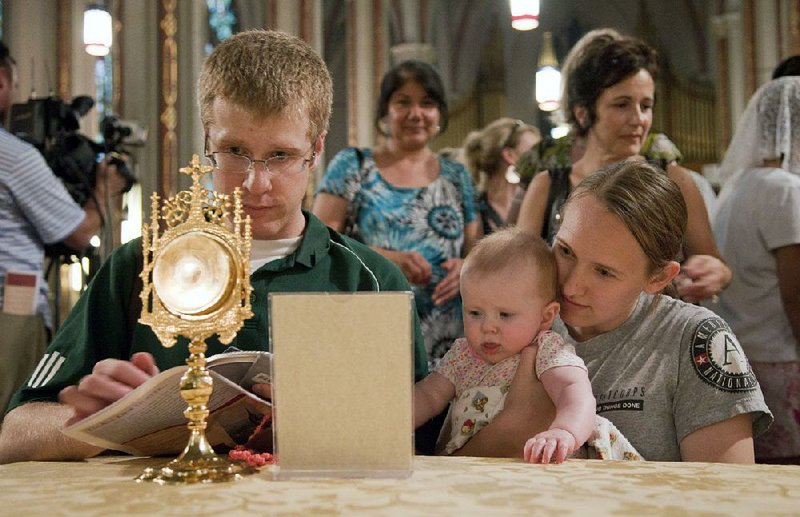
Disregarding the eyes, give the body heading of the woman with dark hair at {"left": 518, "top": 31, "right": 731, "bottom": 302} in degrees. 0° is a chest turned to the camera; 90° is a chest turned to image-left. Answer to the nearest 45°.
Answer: approximately 315°

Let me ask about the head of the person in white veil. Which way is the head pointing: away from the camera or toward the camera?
away from the camera

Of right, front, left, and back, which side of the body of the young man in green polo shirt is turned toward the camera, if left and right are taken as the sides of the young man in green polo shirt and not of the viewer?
front

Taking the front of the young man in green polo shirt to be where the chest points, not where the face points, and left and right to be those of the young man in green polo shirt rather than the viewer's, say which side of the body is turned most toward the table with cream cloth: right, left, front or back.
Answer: front

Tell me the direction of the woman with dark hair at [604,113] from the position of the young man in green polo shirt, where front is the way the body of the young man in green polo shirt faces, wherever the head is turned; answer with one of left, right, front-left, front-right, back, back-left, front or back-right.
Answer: back-left

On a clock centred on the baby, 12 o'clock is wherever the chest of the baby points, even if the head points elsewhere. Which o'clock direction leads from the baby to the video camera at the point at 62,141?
The video camera is roughly at 3 o'clock from the baby.

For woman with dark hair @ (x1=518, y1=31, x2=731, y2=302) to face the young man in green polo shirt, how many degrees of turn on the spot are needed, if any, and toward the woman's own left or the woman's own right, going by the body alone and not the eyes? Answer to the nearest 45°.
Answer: approximately 90° to the woman's own right

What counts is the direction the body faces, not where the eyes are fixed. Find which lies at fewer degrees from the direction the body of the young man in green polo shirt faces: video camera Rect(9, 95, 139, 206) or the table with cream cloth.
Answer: the table with cream cloth

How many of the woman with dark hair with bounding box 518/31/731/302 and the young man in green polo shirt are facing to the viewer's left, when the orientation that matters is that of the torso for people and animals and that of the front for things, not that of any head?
0

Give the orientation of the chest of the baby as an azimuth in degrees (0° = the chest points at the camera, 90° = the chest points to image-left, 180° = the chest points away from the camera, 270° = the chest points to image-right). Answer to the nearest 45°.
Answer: approximately 45°

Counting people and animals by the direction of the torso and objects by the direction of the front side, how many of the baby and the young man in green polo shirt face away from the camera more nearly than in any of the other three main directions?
0

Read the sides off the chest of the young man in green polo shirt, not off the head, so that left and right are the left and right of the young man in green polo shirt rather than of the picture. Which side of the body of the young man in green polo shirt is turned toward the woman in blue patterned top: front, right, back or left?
back

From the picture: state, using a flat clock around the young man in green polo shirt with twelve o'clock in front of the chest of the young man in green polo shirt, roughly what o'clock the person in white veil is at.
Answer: The person in white veil is roughly at 8 o'clock from the young man in green polo shirt.
